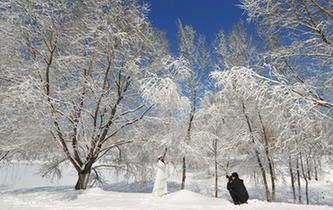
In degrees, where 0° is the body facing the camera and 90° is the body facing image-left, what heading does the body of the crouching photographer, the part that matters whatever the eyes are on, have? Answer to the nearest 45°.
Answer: approximately 90°

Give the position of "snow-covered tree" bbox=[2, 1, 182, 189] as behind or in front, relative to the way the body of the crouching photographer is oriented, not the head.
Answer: in front
